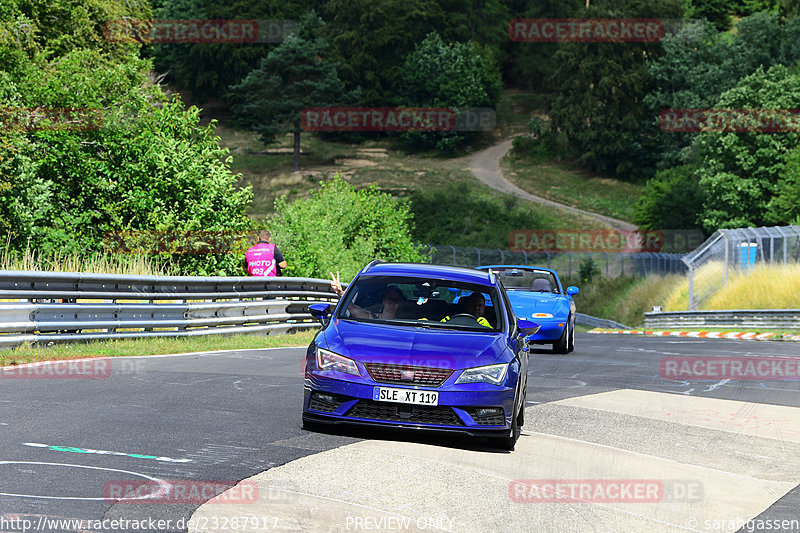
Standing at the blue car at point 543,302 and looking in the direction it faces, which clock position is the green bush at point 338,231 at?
The green bush is roughly at 5 o'clock from the blue car.

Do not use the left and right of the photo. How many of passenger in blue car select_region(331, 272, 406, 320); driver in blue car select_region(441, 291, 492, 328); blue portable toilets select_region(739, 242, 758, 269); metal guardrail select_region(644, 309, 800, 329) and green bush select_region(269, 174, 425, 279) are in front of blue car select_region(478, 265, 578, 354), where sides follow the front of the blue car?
2

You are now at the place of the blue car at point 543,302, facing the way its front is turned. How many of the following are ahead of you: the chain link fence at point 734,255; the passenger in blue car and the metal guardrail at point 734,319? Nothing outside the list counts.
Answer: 1

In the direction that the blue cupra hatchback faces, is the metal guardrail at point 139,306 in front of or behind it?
behind

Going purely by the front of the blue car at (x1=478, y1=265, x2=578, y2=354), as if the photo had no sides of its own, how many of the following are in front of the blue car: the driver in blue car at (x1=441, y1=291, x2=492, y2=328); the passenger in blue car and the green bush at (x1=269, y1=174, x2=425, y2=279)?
2

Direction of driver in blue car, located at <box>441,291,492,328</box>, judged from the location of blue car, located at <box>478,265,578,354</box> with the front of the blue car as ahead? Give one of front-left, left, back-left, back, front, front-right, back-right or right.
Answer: front

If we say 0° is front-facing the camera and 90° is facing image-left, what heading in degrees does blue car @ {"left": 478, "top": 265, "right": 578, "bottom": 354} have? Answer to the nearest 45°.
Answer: approximately 0°

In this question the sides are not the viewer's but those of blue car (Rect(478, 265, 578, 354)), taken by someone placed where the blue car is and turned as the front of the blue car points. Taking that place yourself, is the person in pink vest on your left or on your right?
on your right

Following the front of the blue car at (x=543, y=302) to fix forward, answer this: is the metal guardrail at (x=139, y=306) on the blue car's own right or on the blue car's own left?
on the blue car's own right

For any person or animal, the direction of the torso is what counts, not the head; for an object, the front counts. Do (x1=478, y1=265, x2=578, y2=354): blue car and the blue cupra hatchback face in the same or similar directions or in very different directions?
same or similar directions

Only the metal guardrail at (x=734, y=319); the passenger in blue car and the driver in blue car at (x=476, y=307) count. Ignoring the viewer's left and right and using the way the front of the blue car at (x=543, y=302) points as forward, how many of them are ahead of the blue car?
2

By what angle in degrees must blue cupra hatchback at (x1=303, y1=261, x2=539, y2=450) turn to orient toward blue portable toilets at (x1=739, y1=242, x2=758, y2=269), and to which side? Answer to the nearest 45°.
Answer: approximately 180°

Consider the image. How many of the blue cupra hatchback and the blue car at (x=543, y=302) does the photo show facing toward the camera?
2

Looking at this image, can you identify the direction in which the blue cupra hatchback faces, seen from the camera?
facing the viewer

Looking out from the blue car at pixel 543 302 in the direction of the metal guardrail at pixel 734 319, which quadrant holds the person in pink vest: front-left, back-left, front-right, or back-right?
back-left

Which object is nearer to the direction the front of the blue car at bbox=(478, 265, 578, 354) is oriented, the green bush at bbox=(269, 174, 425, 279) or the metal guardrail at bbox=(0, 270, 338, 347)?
the metal guardrail

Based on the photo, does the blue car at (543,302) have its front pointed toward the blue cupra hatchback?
yes

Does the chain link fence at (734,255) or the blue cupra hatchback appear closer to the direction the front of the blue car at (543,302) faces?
the blue cupra hatchback
